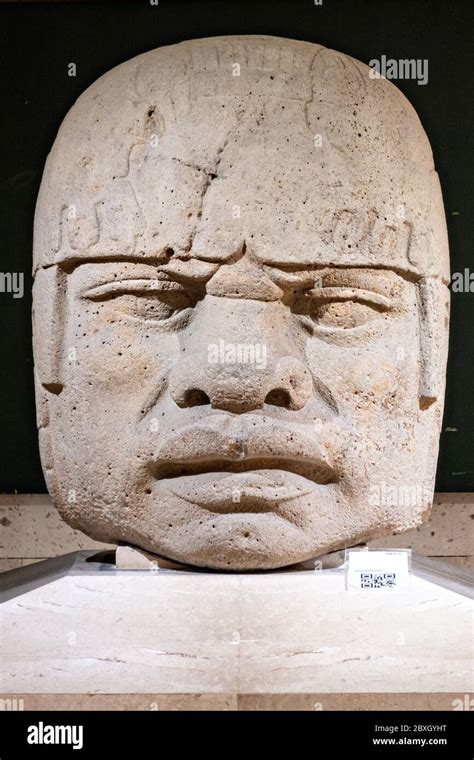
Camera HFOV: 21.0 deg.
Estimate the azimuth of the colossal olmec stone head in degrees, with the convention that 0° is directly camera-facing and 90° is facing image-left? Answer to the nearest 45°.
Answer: approximately 0°
